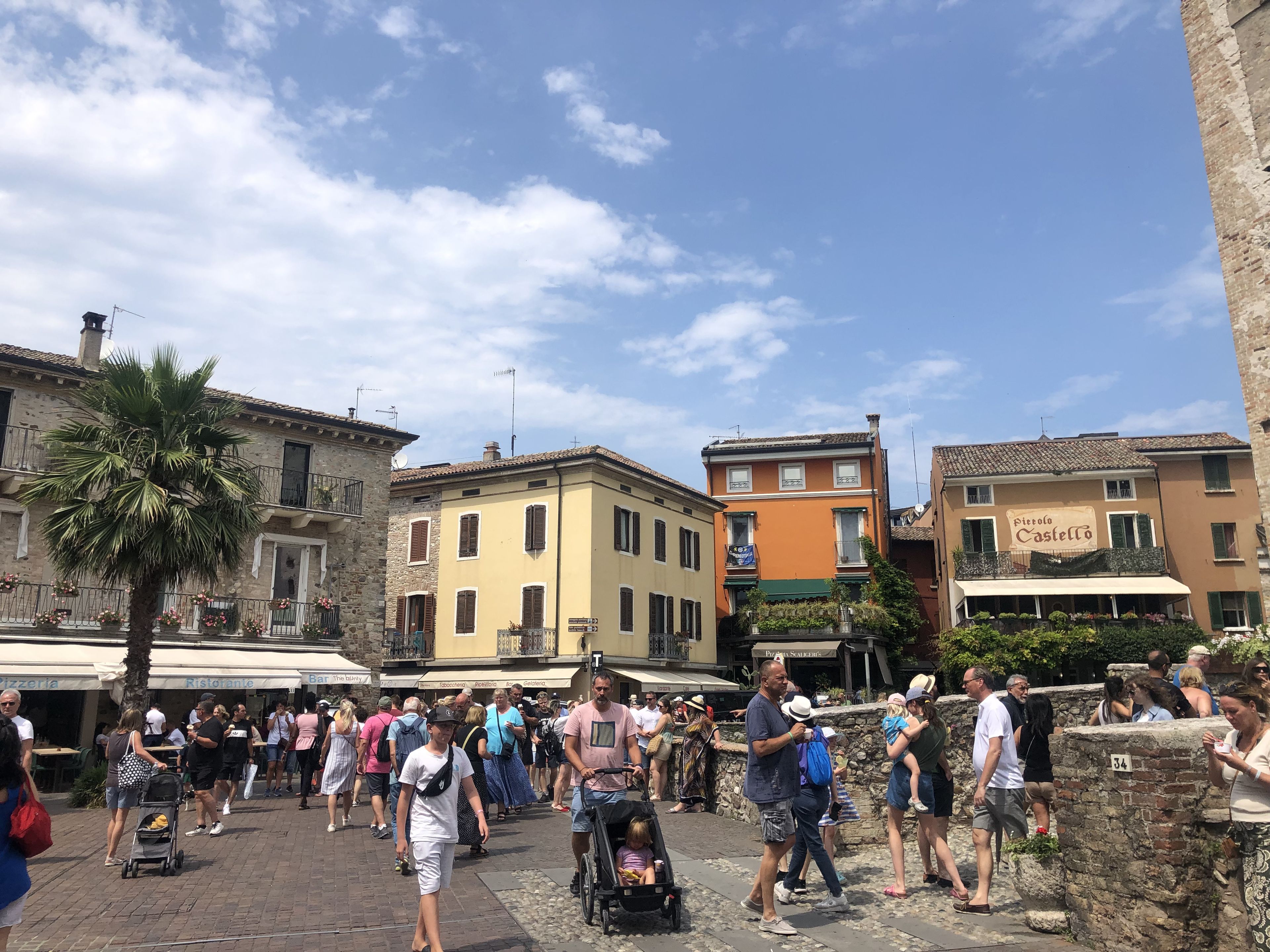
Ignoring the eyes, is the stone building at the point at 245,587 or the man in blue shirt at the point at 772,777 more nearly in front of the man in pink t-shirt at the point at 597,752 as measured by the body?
the man in blue shirt

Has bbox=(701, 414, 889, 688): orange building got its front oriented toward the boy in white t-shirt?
yes

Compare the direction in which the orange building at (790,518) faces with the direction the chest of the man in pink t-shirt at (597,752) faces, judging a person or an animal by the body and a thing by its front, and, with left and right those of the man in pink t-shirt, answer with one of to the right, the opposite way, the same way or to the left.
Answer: the same way

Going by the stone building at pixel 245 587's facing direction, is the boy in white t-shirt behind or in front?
in front

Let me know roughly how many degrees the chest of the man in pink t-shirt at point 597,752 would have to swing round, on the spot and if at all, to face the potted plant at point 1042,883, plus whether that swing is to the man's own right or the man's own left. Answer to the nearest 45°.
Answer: approximately 90° to the man's own left

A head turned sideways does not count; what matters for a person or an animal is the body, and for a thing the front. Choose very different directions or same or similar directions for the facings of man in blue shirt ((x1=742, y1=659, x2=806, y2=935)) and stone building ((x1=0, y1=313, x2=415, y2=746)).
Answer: same or similar directions

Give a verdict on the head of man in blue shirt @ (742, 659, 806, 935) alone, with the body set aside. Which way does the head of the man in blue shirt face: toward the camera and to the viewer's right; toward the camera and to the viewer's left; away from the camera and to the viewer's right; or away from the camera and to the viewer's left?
toward the camera and to the viewer's right

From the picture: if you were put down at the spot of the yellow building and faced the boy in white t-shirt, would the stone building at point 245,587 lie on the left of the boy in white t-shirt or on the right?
right

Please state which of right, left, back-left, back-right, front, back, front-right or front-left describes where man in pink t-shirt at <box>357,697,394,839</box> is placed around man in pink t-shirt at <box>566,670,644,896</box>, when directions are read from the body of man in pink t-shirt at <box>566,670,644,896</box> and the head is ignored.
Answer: back-right

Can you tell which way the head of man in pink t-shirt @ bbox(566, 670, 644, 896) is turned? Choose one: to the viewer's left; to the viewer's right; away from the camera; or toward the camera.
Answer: toward the camera

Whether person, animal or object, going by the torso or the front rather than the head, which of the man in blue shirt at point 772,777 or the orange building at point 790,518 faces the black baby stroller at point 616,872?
the orange building

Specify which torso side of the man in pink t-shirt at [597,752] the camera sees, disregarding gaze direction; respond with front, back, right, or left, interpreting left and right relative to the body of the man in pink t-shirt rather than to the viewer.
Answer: front

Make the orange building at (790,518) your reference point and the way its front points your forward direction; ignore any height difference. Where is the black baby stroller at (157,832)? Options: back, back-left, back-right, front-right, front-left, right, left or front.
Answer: front

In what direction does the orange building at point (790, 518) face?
toward the camera

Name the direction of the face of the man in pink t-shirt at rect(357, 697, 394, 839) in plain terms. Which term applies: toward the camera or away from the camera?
away from the camera
